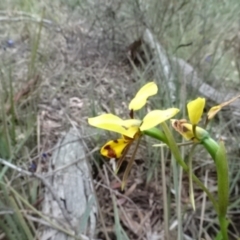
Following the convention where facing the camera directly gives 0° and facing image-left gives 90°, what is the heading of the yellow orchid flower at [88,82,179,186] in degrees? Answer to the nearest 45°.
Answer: approximately 45°
